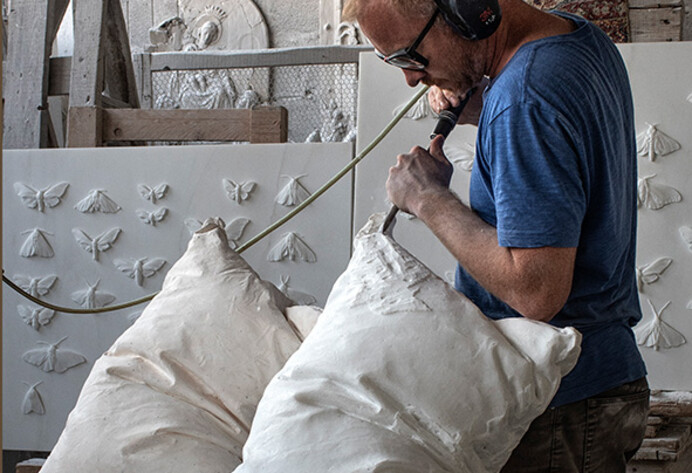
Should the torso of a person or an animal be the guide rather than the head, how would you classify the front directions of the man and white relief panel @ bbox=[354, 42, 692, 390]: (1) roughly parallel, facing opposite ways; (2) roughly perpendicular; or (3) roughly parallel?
roughly perpendicular

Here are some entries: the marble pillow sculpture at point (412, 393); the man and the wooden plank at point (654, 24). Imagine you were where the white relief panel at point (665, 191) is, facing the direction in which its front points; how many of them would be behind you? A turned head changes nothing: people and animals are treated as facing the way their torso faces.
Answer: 1

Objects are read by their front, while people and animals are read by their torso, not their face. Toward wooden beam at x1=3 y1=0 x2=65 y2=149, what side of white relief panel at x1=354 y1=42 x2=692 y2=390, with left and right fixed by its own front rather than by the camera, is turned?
right

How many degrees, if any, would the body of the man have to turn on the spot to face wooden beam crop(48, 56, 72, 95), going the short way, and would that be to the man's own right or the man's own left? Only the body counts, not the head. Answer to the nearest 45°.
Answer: approximately 45° to the man's own right

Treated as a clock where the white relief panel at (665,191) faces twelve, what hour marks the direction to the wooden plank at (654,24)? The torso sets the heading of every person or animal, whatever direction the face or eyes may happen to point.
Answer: The wooden plank is roughly at 6 o'clock from the white relief panel.

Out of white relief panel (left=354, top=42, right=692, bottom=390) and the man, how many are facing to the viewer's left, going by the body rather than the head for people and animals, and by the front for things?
1

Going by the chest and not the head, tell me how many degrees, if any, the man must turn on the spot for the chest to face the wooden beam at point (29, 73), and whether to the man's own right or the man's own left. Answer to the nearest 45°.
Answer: approximately 45° to the man's own right

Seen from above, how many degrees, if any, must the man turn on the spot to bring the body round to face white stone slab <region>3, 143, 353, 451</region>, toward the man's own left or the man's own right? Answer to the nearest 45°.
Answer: approximately 45° to the man's own right

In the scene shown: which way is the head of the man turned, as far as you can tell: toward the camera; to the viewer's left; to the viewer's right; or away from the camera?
to the viewer's left

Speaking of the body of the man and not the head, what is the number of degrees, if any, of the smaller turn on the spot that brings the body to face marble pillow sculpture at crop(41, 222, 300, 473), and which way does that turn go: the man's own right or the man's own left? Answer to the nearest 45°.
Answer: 0° — they already face it

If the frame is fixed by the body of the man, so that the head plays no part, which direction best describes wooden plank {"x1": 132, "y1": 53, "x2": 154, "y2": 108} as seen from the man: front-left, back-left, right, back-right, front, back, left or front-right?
front-right

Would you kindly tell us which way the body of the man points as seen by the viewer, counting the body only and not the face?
to the viewer's left

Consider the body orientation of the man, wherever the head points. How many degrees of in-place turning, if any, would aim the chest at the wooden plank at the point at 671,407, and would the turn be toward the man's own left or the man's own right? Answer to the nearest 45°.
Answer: approximately 135° to the man's own right
